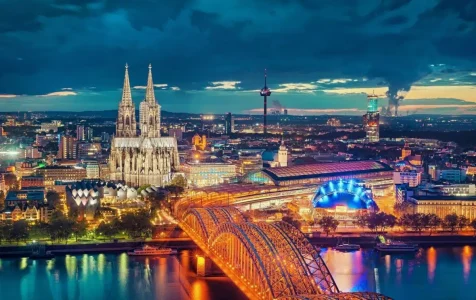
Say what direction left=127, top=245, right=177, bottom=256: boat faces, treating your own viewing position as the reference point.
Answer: facing to the left of the viewer

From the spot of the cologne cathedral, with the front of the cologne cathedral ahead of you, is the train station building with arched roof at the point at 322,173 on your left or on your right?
on your right

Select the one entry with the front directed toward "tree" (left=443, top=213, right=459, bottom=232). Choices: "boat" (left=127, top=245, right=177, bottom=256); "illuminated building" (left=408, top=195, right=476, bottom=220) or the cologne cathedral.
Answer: the illuminated building

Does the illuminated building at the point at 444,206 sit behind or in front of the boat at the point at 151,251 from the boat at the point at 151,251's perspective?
behind

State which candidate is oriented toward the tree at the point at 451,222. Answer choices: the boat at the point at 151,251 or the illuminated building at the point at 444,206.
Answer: the illuminated building

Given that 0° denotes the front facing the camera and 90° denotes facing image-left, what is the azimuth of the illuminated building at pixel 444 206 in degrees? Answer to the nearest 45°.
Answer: approximately 0°

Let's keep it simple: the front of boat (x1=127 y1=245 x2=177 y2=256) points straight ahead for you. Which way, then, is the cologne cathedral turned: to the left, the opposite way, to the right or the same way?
to the right

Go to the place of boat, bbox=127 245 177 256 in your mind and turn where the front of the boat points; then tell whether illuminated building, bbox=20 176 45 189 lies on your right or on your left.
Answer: on your right
